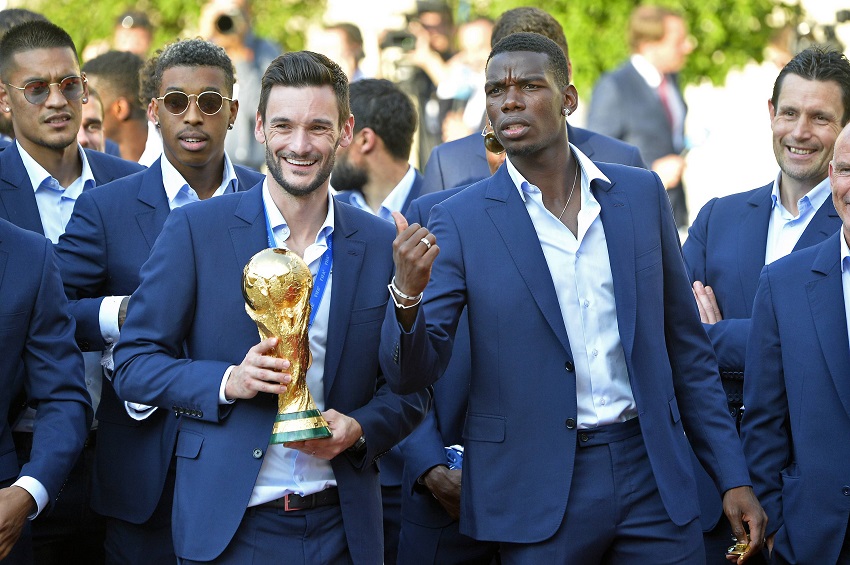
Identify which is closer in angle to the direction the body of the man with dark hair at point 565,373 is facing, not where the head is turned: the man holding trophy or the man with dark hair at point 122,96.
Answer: the man holding trophy

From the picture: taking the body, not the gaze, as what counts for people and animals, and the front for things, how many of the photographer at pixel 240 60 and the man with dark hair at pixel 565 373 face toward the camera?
2

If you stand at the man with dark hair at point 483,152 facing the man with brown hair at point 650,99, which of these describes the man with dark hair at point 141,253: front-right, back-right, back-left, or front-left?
back-left

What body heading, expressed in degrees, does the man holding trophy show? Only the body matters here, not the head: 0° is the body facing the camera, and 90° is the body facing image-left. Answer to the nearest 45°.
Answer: approximately 0°
